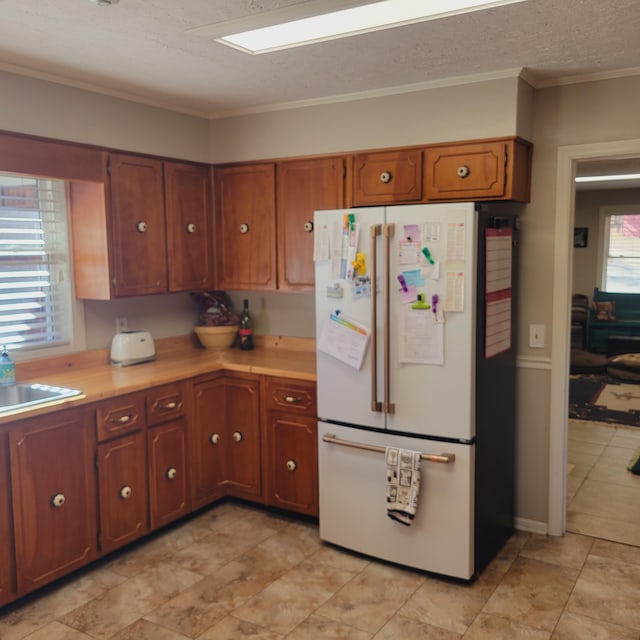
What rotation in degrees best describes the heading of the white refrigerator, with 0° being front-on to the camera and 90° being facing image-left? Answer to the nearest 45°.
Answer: approximately 45°

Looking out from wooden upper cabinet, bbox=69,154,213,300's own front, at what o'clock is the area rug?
The area rug is roughly at 10 o'clock from the wooden upper cabinet.

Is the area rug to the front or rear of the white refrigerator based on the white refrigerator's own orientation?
to the rear

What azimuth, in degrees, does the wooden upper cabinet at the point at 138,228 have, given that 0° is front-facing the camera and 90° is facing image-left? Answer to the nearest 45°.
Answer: approximately 315°

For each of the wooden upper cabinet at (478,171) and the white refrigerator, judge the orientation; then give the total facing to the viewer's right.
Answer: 0

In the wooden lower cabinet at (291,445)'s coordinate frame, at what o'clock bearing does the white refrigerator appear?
The white refrigerator is roughly at 9 o'clock from the wooden lower cabinet.

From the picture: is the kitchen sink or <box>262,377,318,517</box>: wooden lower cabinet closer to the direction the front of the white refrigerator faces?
the kitchen sink

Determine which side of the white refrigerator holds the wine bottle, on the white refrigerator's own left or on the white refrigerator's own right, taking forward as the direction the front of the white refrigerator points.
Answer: on the white refrigerator's own right

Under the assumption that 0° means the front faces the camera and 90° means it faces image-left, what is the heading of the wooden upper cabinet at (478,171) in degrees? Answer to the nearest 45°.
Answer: approximately 45°
